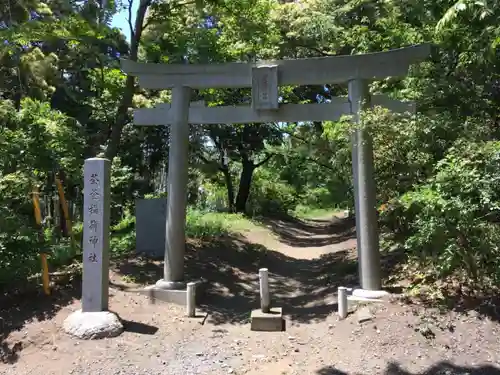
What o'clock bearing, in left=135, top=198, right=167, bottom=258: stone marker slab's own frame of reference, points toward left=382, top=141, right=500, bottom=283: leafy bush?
The leafy bush is roughly at 11 o'clock from the stone marker slab.

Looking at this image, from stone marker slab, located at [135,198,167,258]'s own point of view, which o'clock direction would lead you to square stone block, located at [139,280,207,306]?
The square stone block is roughly at 12 o'clock from the stone marker slab.

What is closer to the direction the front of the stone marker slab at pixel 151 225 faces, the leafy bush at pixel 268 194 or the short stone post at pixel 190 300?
the short stone post

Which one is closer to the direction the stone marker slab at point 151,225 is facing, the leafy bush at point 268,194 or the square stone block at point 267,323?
the square stone block

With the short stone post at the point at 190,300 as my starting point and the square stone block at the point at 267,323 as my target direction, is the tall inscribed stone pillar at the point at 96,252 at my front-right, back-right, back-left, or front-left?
back-right

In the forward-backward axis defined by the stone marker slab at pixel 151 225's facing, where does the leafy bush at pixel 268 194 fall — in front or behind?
behind

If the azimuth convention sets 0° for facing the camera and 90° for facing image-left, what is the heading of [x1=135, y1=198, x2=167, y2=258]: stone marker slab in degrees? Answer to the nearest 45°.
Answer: approximately 0°

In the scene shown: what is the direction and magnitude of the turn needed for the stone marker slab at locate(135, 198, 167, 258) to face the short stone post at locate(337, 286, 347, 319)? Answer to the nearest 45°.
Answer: approximately 45° to its left
